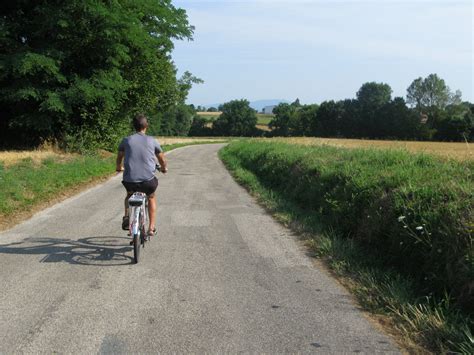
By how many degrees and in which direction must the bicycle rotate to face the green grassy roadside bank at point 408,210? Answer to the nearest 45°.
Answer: approximately 90° to its right

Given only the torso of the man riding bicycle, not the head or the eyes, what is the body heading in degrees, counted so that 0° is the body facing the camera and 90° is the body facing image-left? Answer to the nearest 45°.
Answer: approximately 180°

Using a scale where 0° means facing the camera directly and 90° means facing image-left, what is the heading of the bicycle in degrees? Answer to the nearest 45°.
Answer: approximately 180°

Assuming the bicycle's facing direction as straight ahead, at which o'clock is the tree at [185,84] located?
The tree is roughly at 12 o'clock from the bicycle.

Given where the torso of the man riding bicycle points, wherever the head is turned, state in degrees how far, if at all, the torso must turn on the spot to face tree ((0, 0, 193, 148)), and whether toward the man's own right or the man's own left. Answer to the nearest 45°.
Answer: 0° — they already face it

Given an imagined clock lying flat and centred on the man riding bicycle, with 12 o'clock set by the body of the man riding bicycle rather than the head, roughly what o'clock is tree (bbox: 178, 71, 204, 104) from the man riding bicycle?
The tree is roughly at 12 o'clock from the man riding bicycle.
